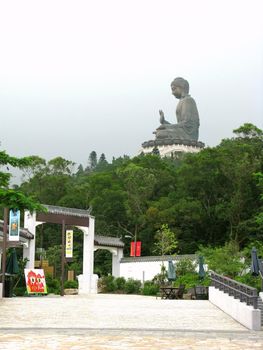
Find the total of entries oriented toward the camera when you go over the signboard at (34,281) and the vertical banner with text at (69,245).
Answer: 2

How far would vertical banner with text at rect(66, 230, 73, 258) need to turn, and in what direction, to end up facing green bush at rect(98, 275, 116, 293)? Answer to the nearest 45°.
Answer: approximately 135° to its left

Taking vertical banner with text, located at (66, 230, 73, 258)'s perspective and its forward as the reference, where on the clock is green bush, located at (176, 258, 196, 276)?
The green bush is roughly at 9 o'clock from the vertical banner with text.

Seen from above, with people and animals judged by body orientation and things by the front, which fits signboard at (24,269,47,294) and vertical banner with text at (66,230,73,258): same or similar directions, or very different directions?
same or similar directions

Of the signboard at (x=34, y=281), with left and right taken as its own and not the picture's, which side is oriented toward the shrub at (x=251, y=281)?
left

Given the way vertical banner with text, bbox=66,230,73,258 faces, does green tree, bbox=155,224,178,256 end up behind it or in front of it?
behind

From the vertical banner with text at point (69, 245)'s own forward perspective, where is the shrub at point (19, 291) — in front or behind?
in front

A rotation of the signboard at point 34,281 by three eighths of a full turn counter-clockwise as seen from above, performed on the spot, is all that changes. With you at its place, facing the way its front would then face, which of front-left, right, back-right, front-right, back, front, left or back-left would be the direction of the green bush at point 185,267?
front

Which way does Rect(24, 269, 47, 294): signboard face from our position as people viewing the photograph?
facing the viewer

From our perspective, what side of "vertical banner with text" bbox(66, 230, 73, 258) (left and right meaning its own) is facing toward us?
front

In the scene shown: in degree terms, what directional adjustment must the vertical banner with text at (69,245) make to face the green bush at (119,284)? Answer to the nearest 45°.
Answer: approximately 135° to its left

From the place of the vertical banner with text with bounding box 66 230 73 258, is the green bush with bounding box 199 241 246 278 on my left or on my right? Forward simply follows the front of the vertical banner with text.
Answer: on my left

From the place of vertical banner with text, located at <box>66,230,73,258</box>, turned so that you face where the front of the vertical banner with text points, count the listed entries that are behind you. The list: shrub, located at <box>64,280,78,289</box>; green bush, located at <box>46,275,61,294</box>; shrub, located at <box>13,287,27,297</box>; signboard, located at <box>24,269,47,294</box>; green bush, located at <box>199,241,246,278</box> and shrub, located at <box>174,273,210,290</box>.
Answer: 1

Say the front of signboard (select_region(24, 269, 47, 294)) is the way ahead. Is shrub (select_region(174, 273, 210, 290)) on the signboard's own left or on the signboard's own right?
on the signboard's own left
